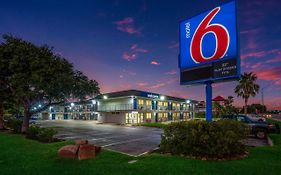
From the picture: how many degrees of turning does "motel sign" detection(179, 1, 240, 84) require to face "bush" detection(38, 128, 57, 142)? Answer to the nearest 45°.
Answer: approximately 45° to its right

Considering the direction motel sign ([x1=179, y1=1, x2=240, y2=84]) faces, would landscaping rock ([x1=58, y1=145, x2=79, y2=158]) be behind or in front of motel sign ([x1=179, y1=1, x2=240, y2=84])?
in front

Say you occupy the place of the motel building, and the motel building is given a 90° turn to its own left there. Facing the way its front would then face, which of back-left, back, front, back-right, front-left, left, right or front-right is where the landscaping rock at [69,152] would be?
back-right

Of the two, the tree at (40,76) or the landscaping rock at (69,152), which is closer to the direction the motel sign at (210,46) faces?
the landscaping rock

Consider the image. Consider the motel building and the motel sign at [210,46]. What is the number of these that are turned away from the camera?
0

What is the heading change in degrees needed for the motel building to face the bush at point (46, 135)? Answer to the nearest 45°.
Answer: approximately 45° to its right

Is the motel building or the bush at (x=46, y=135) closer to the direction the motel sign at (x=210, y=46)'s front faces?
the bush

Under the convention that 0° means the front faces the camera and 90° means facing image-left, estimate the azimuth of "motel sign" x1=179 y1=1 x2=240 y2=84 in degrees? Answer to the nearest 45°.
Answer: approximately 45°
